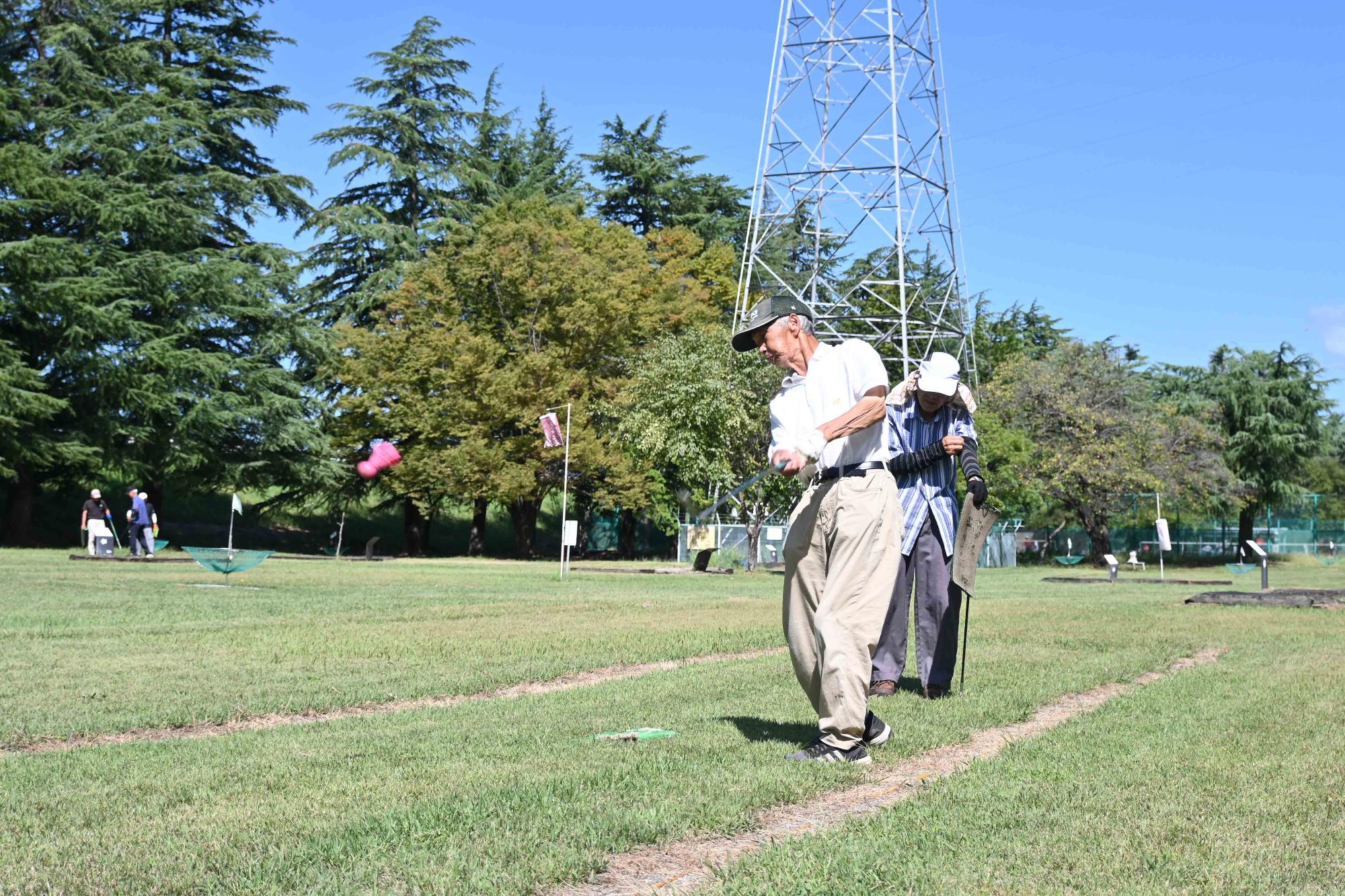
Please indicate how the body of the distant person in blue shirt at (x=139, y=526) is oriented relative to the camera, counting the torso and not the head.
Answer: to the viewer's left

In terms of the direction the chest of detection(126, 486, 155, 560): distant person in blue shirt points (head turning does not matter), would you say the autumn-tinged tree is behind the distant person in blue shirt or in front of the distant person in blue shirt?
behind

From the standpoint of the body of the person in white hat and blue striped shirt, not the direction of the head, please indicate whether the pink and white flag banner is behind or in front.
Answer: behind

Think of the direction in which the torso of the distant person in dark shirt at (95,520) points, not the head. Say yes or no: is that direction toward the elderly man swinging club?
yes

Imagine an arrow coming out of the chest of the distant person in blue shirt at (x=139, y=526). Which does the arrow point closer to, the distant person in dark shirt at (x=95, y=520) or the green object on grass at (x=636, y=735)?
the distant person in dark shirt

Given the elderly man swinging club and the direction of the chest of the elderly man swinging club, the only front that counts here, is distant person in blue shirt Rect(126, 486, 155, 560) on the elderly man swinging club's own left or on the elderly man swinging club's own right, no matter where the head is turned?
on the elderly man swinging club's own right

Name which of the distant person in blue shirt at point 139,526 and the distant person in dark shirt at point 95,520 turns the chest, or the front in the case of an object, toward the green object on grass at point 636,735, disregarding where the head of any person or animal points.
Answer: the distant person in dark shirt at point 95,520

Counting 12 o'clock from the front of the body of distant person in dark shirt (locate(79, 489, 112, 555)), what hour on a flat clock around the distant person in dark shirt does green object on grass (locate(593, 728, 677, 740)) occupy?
The green object on grass is roughly at 12 o'clock from the distant person in dark shirt.

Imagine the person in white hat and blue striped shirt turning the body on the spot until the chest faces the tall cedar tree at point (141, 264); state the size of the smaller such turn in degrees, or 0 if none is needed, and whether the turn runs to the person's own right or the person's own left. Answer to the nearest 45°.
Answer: approximately 135° to the person's own right

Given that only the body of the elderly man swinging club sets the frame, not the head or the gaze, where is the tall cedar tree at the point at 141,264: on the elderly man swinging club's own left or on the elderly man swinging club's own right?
on the elderly man swinging club's own right

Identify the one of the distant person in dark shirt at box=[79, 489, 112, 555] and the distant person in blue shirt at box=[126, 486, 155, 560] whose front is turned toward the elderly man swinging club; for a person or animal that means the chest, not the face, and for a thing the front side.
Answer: the distant person in dark shirt at box=[79, 489, 112, 555]
